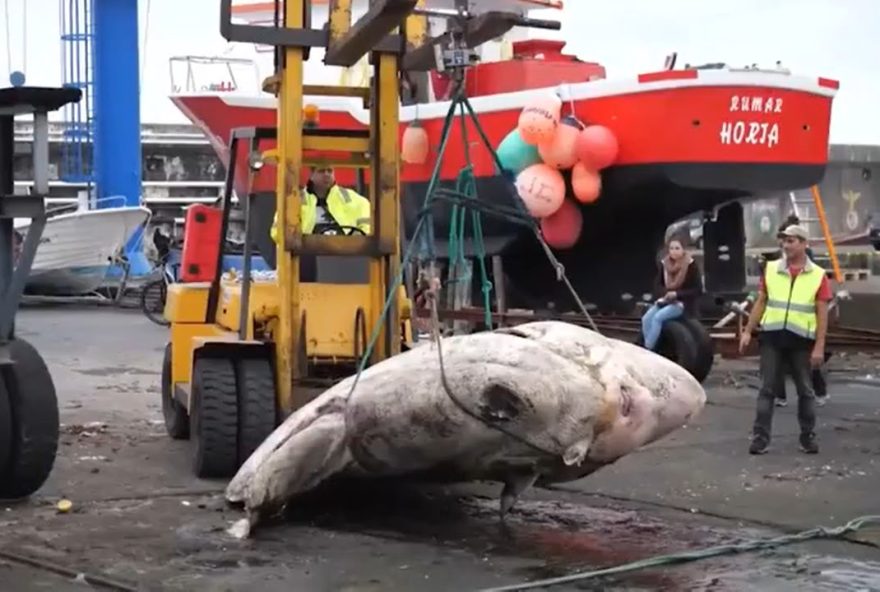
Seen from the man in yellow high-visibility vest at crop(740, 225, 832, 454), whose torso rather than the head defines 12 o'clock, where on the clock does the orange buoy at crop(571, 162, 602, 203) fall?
The orange buoy is roughly at 5 o'clock from the man in yellow high-visibility vest.

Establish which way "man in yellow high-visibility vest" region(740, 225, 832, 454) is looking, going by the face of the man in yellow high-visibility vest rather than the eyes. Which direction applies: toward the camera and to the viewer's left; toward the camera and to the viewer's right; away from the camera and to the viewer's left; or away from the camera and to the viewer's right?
toward the camera and to the viewer's left

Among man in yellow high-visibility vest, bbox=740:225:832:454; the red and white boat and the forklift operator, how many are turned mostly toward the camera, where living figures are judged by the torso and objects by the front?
2

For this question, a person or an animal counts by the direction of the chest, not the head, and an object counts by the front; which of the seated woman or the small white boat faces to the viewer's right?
the small white boat

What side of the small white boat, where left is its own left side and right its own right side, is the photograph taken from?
right

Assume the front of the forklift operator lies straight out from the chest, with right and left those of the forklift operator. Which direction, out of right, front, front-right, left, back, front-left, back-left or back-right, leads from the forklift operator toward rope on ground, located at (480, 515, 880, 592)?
front-left
